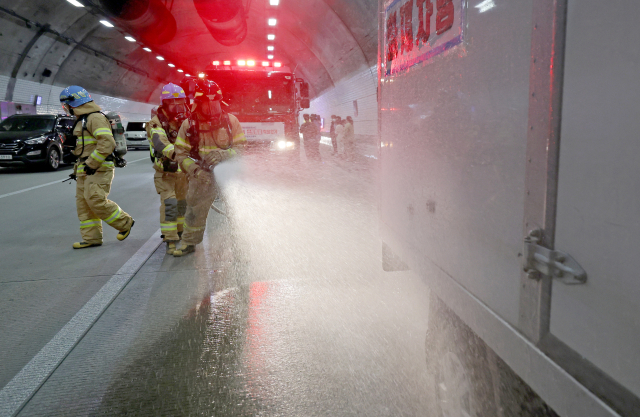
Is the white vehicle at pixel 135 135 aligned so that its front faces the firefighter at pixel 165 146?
yes

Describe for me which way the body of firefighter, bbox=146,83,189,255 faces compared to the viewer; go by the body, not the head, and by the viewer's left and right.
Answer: facing the viewer and to the right of the viewer

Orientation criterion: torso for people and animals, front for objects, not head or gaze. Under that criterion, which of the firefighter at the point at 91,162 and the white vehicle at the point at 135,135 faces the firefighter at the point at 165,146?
the white vehicle

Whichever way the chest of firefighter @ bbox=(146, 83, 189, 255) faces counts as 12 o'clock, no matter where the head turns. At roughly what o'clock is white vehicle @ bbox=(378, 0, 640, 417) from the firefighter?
The white vehicle is roughly at 1 o'clock from the firefighter.

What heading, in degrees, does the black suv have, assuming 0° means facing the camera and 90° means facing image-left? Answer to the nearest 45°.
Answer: approximately 45°

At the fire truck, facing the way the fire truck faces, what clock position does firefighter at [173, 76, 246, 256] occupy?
The firefighter is roughly at 12 o'clock from the fire truck.

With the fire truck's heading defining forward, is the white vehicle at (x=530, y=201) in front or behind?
in front

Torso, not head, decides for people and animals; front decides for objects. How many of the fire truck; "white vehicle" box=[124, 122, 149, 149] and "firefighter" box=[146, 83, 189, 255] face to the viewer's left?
0

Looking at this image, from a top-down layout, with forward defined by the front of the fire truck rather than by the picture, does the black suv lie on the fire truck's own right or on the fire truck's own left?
on the fire truck's own right

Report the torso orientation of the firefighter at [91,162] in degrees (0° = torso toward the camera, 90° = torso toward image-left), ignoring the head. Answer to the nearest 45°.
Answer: approximately 90°

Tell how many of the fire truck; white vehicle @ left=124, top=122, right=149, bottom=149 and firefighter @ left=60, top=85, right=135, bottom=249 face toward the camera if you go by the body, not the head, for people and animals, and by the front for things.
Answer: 2

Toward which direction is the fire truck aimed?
toward the camera

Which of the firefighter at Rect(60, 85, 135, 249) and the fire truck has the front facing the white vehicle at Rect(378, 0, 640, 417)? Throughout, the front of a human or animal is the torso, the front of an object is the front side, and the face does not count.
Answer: the fire truck

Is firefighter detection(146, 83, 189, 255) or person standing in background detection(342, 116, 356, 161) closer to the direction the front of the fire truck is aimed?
the firefighter

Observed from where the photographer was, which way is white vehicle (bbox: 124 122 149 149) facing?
facing the viewer
